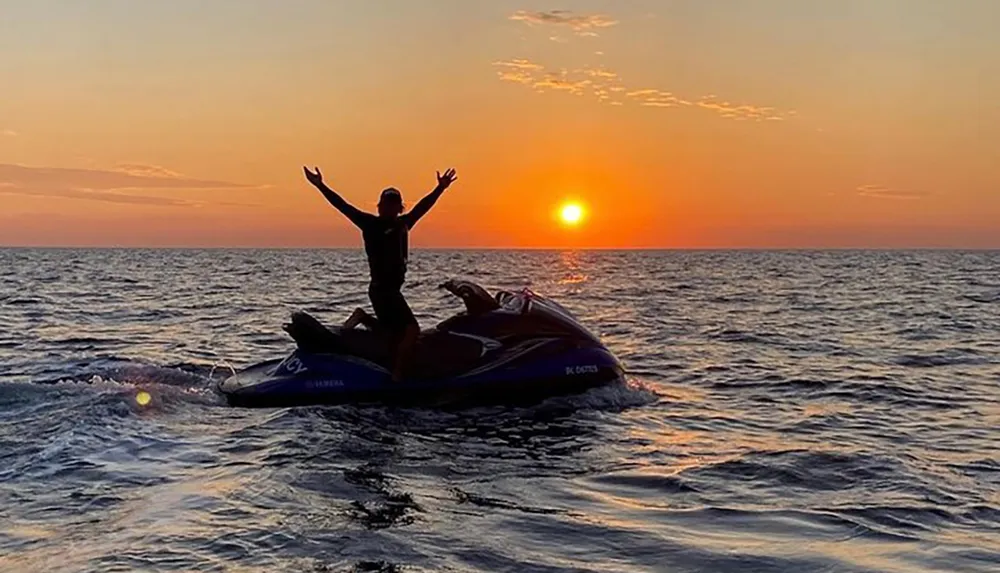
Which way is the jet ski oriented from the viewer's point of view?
to the viewer's right
